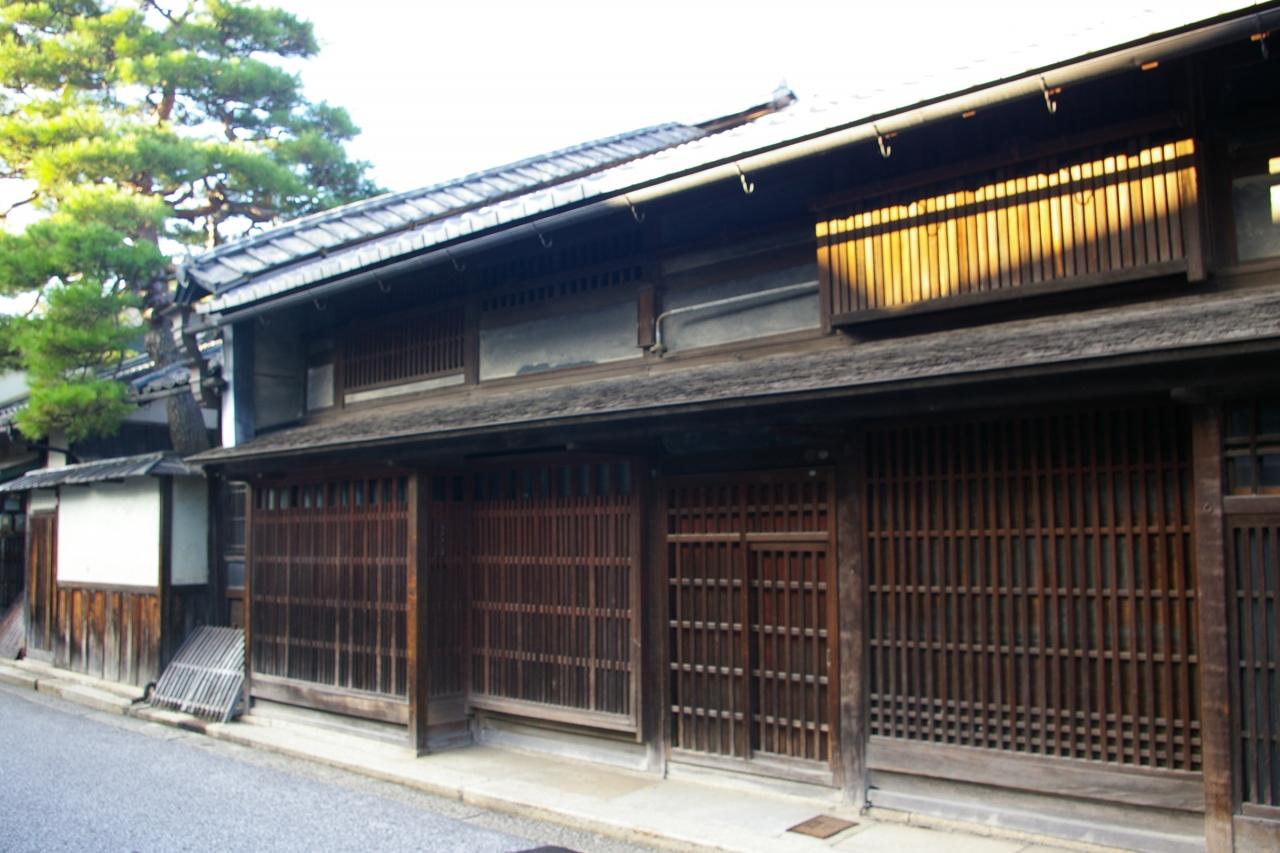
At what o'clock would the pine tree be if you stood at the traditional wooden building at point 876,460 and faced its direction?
The pine tree is roughly at 3 o'clock from the traditional wooden building.
